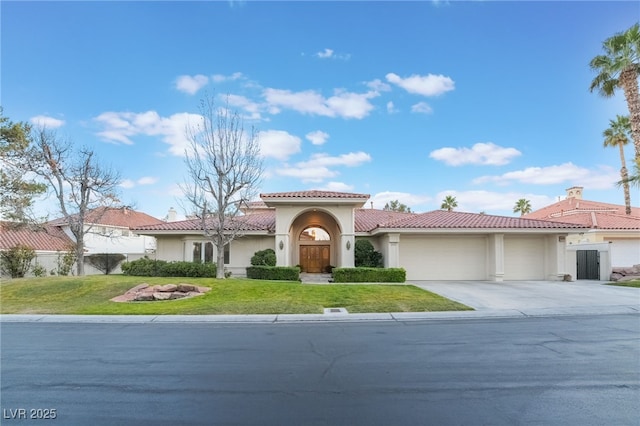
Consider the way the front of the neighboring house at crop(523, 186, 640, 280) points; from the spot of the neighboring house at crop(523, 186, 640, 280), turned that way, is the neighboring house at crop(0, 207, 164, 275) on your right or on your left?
on your right

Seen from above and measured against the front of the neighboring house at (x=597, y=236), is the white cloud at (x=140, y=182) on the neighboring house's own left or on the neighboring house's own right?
on the neighboring house's own right

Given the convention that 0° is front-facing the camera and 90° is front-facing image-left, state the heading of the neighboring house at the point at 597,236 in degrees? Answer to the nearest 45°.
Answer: approximately 0°

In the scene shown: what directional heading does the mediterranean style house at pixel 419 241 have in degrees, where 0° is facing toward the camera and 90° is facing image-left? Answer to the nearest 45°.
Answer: approximately 0°

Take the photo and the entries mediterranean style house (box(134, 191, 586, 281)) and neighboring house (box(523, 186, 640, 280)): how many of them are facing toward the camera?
2

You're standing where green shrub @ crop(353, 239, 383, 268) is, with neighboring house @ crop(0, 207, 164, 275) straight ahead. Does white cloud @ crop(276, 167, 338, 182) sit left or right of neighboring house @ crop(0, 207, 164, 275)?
right
